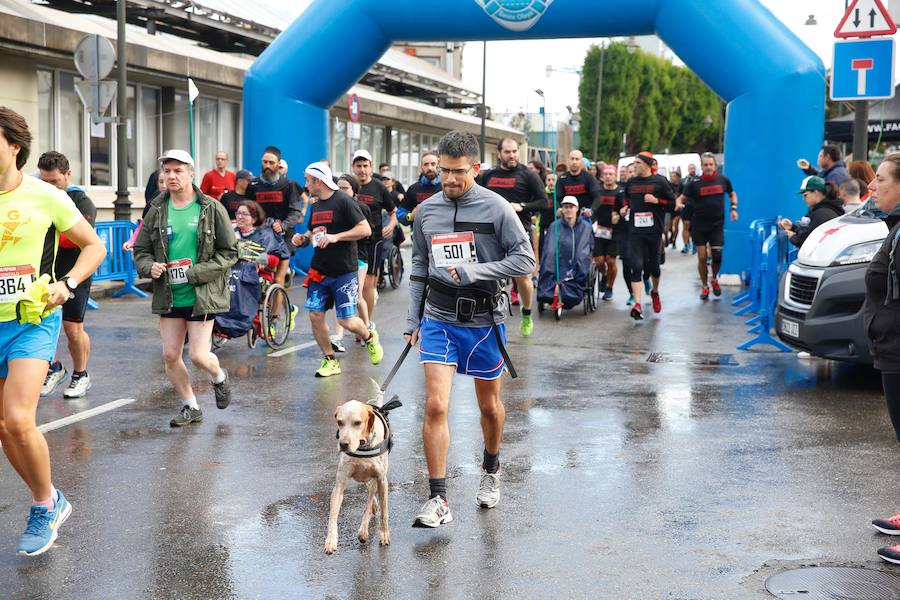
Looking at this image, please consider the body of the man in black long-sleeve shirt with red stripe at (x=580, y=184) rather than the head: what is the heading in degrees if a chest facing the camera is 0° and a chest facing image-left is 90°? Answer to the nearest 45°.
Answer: approximately 0°

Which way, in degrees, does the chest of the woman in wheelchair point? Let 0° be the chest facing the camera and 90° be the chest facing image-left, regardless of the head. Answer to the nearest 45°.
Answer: approximately 45°

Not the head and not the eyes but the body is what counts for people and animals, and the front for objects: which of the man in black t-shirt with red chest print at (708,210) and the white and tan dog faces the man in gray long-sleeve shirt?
the man in black t-shirt with red chest print

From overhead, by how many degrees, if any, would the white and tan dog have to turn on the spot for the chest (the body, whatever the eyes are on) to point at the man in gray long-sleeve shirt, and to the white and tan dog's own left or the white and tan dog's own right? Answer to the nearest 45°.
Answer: approximately 135° to the white and tan dog's own left

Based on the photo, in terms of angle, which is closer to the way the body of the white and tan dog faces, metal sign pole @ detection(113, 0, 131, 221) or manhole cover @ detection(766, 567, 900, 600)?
the manhole cover

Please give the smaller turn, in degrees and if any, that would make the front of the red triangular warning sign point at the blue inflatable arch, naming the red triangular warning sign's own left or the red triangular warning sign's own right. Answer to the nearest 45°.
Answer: approximately 135° to the red triangular warning sign's own right
